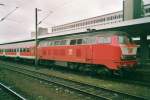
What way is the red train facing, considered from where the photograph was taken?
facing the viewer and to the right of the viewer
